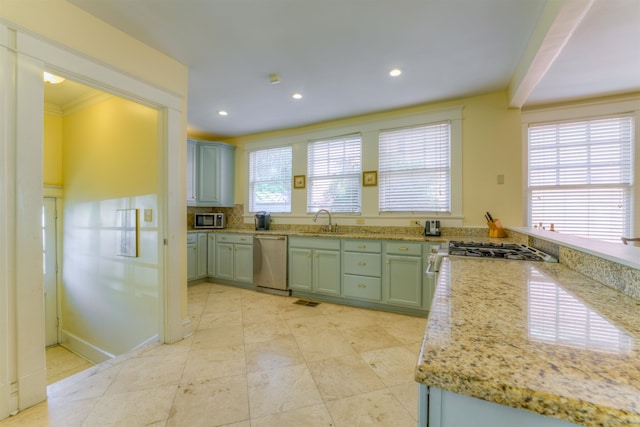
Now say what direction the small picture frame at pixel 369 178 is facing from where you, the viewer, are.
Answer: facing the viewer

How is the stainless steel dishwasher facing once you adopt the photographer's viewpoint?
facing the viewer and to the left of the viewer

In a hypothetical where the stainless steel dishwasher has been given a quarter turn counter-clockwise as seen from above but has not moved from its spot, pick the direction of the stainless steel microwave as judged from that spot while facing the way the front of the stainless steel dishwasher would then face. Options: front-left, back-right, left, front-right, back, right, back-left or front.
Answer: back

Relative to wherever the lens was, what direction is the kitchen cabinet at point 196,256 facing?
facing the viewer and to the right of the viewer

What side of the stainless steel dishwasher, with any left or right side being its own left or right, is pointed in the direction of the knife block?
left

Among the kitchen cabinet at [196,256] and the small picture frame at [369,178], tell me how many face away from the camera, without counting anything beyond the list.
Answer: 0

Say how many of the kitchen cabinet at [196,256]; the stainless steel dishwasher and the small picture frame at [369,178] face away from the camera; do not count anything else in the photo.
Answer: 0

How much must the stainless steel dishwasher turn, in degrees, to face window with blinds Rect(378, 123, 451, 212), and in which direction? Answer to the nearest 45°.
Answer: approximately 135° to its left

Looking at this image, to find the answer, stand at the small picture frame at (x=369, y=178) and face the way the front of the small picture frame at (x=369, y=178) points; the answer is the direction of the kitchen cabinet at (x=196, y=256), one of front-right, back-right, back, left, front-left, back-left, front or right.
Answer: right

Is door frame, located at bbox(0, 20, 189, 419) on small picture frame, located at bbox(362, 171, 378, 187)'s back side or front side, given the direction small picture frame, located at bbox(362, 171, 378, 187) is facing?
on the front side

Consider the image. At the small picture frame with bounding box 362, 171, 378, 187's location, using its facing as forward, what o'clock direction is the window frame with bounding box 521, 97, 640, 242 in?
The window frame is roughly at 9 o'clock from the small picture frame.

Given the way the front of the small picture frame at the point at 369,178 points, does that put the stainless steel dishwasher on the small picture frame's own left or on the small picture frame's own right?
on the small picture frame's own right

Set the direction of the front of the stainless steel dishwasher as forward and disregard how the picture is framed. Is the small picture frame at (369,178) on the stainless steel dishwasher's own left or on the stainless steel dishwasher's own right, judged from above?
on the stainless steel dishwasher's own left

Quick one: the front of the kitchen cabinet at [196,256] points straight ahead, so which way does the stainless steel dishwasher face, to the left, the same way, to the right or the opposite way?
to the right

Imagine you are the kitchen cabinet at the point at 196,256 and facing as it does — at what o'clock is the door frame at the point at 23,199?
The door frame is roughly at 2 o'clock from the kitchen cabinet.

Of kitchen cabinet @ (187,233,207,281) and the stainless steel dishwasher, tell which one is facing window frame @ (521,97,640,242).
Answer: the kitchen cabinet

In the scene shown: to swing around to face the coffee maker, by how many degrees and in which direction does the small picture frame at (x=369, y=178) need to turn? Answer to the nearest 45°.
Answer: approximately 90° to its right

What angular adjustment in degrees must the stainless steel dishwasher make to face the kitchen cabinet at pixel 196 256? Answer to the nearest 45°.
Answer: approximately 90° to its right
